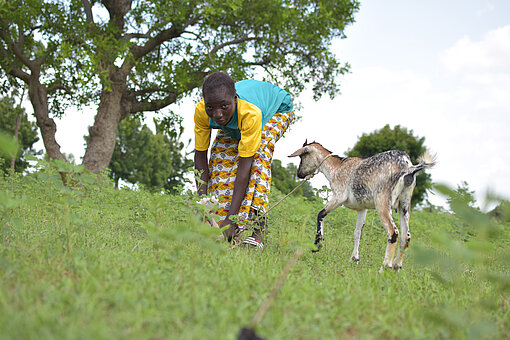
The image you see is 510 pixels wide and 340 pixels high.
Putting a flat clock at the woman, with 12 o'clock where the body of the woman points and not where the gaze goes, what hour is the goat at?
The goat is roughly at 8 o'clock from the woman.

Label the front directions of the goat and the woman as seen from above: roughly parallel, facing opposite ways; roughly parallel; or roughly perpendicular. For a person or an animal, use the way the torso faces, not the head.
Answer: roughly perpendicular

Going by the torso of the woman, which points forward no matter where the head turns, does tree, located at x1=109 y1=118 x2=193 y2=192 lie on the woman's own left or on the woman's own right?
on the woman's own right

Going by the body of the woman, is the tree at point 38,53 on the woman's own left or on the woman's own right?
on the woman's own right

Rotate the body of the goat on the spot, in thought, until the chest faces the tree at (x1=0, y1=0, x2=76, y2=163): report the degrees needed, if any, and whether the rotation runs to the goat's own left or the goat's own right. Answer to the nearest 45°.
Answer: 0° — it already faces it

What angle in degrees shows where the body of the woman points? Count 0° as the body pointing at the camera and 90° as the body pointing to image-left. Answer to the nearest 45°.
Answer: approximately 45°

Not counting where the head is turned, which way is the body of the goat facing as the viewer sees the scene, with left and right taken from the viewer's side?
facing away from the viewer and to the left of the viewer
